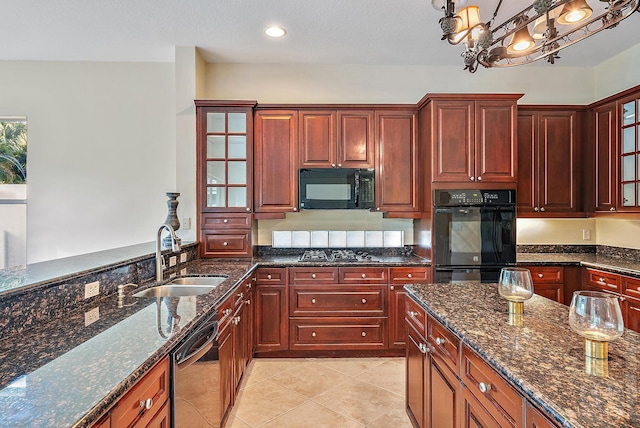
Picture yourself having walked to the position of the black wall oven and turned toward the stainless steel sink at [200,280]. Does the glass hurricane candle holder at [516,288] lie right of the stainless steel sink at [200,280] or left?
left

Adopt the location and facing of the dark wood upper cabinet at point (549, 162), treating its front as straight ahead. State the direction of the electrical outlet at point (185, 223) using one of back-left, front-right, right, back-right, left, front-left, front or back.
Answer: front-right

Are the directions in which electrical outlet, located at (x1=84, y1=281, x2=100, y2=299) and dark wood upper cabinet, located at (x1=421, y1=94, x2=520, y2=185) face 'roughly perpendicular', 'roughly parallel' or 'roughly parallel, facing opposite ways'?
roughly perpendicular

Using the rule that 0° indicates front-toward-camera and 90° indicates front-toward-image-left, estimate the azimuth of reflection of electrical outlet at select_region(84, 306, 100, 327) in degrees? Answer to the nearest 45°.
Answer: approximately 315°

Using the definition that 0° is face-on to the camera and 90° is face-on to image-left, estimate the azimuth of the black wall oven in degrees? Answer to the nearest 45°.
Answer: approximately 0°

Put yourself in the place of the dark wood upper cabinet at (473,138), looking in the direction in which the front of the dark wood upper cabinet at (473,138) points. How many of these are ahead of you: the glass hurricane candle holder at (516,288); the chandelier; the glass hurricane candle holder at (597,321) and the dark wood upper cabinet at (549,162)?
3

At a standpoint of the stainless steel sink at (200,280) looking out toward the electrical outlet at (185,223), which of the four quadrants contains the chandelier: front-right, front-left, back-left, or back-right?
back-right

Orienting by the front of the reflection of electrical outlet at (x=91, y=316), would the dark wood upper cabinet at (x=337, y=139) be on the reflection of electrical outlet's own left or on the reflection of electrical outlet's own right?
on the reflection of electrical outlet's own left

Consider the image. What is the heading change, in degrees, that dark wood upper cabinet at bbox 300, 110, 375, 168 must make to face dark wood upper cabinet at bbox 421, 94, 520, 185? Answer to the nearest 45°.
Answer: approximately 90° to its left

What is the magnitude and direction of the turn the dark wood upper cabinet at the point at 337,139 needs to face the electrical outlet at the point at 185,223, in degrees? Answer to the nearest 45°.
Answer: approximately 90° to its right

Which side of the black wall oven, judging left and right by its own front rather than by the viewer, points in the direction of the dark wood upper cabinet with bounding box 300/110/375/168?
right
